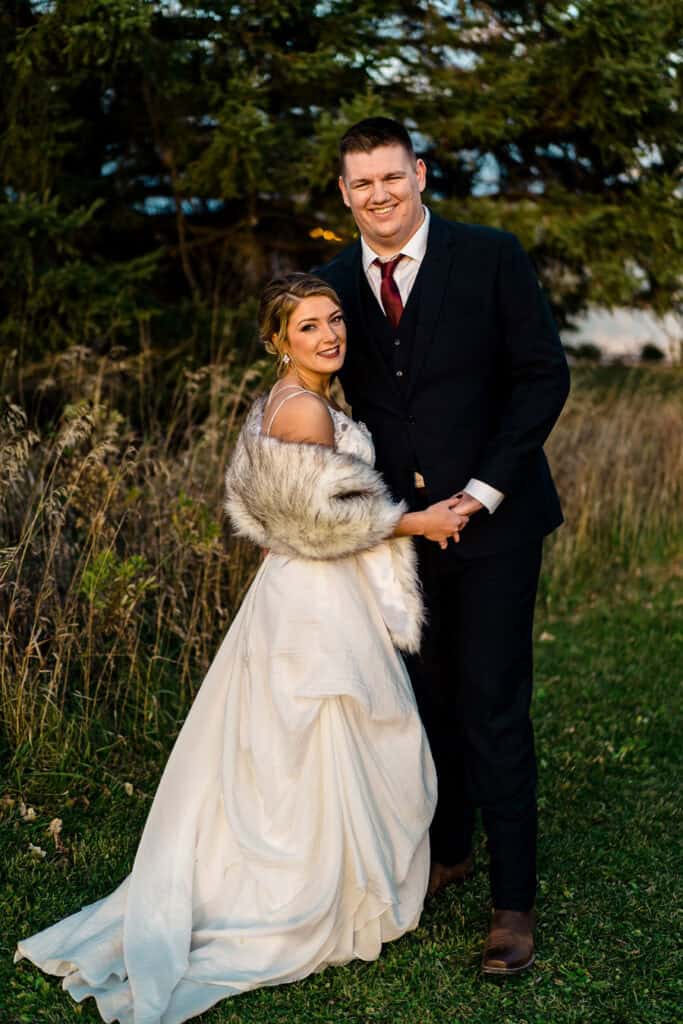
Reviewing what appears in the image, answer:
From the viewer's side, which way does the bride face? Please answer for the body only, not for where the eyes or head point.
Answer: to the viewer's right

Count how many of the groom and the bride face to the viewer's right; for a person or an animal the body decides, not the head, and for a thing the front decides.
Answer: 1

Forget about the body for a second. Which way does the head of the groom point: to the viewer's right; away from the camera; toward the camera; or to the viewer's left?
toward the camera
